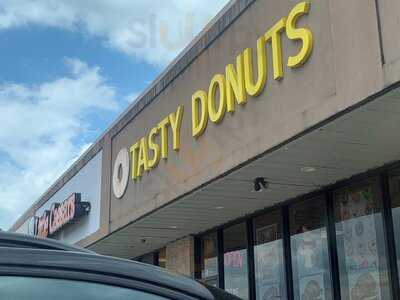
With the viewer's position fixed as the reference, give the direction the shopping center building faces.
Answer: facing the viewer and to the left of the viewer
